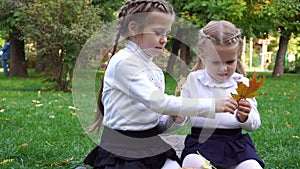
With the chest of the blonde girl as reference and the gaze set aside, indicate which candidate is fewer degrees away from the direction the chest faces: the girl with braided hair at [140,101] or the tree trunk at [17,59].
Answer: the girl with braided hair

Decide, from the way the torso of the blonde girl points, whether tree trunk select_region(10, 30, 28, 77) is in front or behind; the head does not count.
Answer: behind

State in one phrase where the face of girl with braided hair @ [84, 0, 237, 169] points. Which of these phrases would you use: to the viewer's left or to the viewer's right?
to the viewer's right

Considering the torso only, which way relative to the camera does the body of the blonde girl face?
toward the camera
